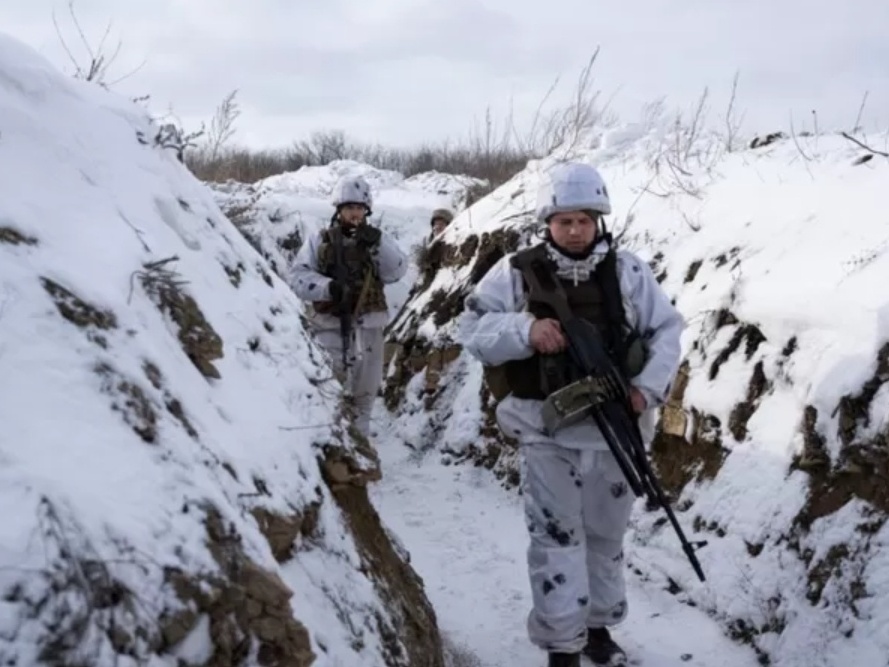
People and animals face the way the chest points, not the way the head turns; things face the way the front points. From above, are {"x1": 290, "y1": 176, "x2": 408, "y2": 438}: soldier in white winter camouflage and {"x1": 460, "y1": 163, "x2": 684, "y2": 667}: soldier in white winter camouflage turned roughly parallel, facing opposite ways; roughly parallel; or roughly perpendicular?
roughly parallel

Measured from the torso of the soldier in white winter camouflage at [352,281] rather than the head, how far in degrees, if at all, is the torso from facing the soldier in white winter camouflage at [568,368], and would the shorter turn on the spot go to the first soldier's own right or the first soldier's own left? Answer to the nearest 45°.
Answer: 0° — they already face them

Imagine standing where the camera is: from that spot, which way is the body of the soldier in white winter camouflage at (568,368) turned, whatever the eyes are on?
toward the camera

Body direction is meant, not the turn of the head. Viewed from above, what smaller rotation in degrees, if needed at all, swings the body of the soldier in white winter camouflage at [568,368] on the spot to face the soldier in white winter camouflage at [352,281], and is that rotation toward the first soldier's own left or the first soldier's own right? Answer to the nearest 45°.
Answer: approximately 135° to the first soldier's own right

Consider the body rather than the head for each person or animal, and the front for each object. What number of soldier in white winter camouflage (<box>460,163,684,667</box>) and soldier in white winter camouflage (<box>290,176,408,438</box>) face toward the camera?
2

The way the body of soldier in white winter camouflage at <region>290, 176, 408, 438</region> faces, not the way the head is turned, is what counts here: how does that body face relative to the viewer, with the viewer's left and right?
facing the viewer

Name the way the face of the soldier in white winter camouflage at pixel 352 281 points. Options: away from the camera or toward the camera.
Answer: toward the camera

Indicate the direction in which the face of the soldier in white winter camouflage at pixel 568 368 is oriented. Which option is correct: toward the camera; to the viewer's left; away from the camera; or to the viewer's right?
toward the camera
